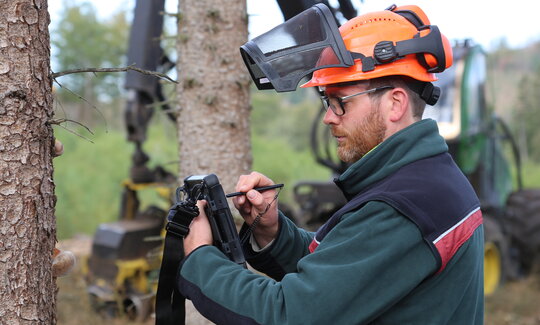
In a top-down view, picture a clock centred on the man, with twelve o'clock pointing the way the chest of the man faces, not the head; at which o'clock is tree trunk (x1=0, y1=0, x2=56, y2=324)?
The tree trunk is roughly at 12 o'clock from the man.

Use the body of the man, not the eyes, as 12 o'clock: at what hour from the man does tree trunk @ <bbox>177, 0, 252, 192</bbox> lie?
The tree trunk is roughly at 2 o'clock from the man.

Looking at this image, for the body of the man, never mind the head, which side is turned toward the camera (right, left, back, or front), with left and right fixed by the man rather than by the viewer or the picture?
left

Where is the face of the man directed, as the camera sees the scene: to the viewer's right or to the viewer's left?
to the viewer's left
